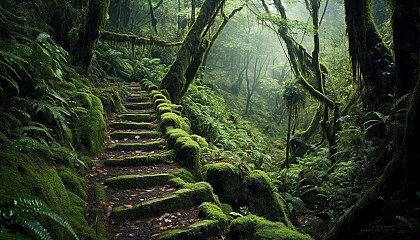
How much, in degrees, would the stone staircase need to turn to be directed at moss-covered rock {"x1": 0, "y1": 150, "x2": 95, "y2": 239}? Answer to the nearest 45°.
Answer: approximately 45° to its right

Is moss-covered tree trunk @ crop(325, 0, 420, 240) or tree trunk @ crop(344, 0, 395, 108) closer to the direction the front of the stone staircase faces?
the moss-covered tree trunk

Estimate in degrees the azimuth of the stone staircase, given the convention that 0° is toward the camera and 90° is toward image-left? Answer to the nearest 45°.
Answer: approximately 0°

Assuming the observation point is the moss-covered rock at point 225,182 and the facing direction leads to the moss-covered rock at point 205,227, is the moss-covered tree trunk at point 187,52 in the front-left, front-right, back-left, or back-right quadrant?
back-right

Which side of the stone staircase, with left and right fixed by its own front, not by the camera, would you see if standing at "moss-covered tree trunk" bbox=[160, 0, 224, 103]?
back

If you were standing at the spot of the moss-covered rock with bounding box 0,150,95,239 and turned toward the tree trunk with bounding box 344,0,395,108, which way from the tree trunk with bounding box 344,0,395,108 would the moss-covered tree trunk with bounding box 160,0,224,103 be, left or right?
left

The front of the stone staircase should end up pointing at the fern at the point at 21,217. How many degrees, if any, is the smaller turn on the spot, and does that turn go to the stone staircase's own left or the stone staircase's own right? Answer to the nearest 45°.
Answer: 0° — it already faces it

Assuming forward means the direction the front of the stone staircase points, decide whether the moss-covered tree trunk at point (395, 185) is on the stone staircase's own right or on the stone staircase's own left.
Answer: on the stone staircase's own left
